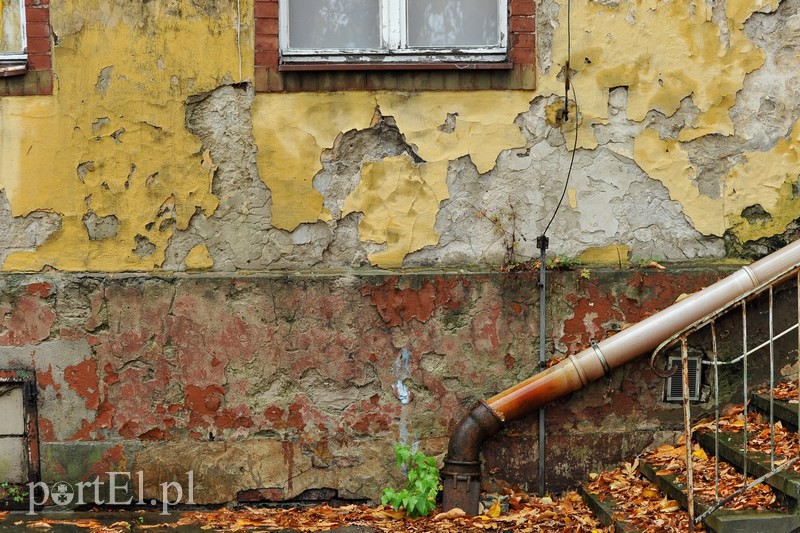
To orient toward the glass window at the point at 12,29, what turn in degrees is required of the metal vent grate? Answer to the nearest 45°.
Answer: approximately 90° to its right

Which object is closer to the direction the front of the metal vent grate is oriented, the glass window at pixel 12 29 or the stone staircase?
the stone staircase

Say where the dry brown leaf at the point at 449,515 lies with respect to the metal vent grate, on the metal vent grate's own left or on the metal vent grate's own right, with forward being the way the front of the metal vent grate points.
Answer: on the metal vent grate's own right

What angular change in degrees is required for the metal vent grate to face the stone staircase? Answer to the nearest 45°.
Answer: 0° — it already faces it

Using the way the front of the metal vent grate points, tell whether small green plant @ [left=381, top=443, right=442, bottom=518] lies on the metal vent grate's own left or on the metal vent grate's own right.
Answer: on the metal vent grate's own right

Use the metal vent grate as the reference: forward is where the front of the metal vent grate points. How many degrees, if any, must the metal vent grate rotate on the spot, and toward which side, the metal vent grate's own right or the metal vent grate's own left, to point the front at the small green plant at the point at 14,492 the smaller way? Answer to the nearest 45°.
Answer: approximately 90° to the metal vent grate's own right

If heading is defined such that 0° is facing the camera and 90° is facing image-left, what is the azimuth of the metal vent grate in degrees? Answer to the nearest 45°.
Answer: approximately 0°
